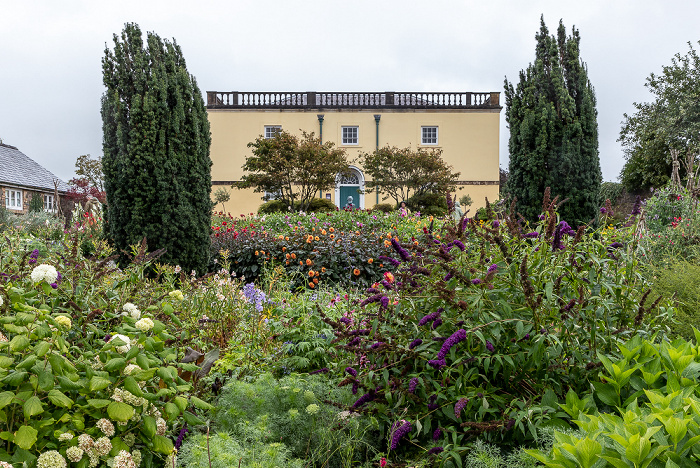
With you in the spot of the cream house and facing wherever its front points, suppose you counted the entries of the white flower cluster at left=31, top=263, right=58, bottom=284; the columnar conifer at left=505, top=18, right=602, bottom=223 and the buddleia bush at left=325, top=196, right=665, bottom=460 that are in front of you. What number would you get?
3

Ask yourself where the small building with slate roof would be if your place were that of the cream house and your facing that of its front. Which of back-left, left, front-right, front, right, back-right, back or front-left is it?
right

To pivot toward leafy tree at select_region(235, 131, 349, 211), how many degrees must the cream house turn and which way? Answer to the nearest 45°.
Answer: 0° — it already faces it

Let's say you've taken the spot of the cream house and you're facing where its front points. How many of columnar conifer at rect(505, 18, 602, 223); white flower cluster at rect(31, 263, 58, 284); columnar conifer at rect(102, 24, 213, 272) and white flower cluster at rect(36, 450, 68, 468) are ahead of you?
4

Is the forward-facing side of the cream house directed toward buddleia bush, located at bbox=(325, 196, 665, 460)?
yes

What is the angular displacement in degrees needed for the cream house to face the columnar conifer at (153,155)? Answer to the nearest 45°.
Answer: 0° — it already faces it

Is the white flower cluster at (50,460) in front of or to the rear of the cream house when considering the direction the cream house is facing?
in front

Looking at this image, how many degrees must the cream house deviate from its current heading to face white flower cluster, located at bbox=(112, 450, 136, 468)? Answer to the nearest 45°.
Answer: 0° — it already faces it

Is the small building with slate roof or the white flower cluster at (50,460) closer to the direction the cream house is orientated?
the white flower cluster

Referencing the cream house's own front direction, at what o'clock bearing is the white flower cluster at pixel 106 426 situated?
The white flower cluster is roughly at 12 o'clock from the cream house.

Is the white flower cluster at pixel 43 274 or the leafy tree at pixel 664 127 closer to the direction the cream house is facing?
the white flower cluster

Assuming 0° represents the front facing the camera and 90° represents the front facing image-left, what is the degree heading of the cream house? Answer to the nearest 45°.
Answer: approximately 0°

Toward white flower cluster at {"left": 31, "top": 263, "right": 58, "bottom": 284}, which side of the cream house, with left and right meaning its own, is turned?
front
